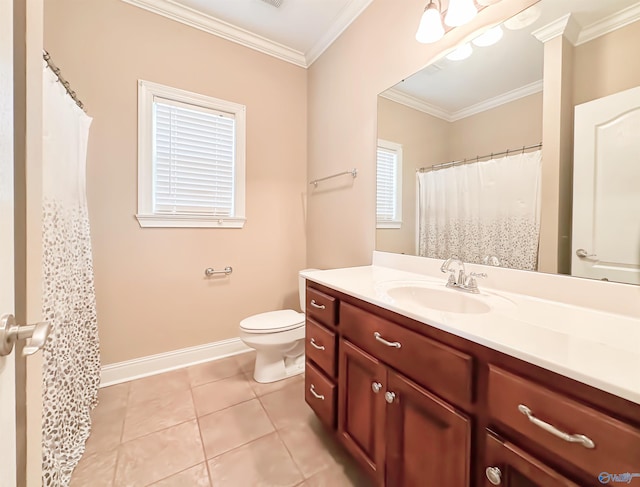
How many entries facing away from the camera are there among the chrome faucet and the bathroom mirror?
0

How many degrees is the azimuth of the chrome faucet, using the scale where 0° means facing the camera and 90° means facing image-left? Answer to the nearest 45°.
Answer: approximately 45°

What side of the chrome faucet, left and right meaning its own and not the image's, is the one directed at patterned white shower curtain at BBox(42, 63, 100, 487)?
front

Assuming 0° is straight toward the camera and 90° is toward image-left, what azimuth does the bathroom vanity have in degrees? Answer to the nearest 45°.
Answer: approximately 45°

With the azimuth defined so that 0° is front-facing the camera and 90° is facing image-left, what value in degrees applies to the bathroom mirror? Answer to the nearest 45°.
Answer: approximately 45°

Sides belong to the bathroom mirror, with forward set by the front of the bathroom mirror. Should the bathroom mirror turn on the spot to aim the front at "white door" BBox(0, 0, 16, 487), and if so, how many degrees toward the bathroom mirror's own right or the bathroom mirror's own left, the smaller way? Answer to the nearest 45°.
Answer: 0° — it already faces it

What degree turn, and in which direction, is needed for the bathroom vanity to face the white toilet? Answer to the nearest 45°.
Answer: approximately 90° to its right

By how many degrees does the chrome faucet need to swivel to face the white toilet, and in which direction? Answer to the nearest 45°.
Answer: approximately 45° to its right

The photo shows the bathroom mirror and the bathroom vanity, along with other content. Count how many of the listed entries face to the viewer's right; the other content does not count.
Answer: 0
